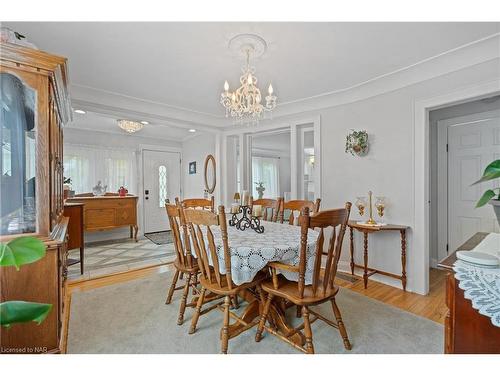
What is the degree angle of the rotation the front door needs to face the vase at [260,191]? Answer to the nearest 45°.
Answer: approximately 90° to its left

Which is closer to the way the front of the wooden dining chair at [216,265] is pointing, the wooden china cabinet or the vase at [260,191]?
the vase

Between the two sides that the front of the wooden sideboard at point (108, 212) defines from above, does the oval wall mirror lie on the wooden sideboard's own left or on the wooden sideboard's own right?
on the wooden sideboard's own left

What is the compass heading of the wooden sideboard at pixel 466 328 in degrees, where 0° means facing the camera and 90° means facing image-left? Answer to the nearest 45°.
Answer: approximately 90°

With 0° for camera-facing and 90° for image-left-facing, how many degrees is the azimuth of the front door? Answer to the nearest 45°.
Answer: approximately 0°

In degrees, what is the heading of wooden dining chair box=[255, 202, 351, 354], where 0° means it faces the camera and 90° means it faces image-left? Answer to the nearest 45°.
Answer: approximately 135°

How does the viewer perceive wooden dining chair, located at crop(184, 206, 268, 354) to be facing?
facing away from the viewer and to the right of the viewer

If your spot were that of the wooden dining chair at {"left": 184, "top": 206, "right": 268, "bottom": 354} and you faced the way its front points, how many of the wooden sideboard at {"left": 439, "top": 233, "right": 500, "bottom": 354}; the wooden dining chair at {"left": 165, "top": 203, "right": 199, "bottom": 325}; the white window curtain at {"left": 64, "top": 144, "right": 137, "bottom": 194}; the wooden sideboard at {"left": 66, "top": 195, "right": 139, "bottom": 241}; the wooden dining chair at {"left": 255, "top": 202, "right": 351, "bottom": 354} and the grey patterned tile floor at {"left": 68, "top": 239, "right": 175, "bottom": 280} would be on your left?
4

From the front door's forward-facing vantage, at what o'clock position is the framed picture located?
The framed picture is roughly at 10 o'clock from the front door.

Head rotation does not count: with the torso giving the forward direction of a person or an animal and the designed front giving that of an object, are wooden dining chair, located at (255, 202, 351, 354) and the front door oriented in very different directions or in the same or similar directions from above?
very different directions

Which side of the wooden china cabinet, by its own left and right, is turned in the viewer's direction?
right
